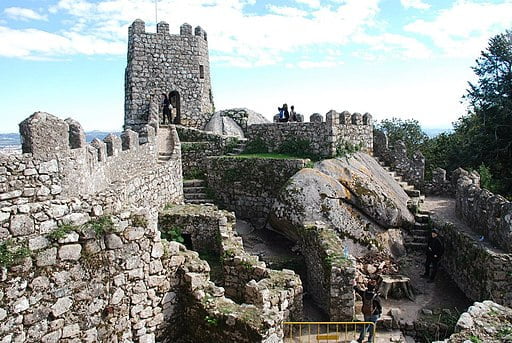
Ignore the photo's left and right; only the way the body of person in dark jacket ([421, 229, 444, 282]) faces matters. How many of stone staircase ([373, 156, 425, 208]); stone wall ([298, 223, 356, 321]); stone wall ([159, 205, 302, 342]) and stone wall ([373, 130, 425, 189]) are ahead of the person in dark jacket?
2

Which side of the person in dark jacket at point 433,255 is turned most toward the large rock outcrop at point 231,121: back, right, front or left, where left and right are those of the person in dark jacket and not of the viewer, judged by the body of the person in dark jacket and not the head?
right

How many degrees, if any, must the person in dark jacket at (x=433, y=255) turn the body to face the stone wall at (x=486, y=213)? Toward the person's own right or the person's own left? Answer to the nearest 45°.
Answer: approximately 135° to the person's own left

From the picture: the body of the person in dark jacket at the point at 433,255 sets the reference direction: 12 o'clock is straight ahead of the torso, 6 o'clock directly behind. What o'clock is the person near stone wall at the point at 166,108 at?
The person near stone wall is roughly at 2 o'clock from the person in dark jacket.

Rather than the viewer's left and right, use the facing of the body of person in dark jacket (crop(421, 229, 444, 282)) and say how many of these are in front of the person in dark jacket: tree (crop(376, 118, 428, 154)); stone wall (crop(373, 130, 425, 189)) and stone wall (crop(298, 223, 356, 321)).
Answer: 1

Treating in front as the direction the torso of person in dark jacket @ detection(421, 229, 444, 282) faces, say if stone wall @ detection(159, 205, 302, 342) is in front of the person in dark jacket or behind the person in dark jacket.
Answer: in front

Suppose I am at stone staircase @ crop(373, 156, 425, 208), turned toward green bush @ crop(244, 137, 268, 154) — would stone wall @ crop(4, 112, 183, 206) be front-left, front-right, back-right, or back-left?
front-left

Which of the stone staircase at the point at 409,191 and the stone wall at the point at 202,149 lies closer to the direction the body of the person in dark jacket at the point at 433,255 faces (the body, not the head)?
the stone wall

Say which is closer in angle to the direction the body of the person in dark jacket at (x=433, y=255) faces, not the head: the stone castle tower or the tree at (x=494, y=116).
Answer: the stone castle tower

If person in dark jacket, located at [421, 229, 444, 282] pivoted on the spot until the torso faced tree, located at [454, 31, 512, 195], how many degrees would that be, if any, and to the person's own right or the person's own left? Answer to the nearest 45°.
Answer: approximately 135° to the person's own right

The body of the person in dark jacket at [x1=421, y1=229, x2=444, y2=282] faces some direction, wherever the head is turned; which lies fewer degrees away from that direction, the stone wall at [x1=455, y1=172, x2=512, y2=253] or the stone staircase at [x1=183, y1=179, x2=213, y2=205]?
the stone staircase

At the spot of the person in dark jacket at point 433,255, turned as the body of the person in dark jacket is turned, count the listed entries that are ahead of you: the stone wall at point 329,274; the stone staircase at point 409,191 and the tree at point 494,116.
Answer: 1

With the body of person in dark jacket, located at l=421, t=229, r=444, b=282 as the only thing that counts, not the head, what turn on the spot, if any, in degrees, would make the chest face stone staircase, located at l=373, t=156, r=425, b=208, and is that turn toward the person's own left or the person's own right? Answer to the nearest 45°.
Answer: approximately 135° to the person's own right

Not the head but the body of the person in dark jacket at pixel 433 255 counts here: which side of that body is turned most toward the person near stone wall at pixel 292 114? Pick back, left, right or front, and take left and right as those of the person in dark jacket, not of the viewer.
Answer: right

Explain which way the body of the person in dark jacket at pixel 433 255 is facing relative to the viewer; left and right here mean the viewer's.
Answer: facing the viewer and to the left of the viewer

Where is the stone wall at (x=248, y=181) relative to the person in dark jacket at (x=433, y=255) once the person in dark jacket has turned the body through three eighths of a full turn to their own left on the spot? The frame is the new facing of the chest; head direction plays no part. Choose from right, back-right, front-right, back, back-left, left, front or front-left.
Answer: back

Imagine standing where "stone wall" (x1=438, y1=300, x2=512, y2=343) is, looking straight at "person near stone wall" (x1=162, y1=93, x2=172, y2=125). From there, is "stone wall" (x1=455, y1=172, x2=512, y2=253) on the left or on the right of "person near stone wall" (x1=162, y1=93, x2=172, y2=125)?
right
